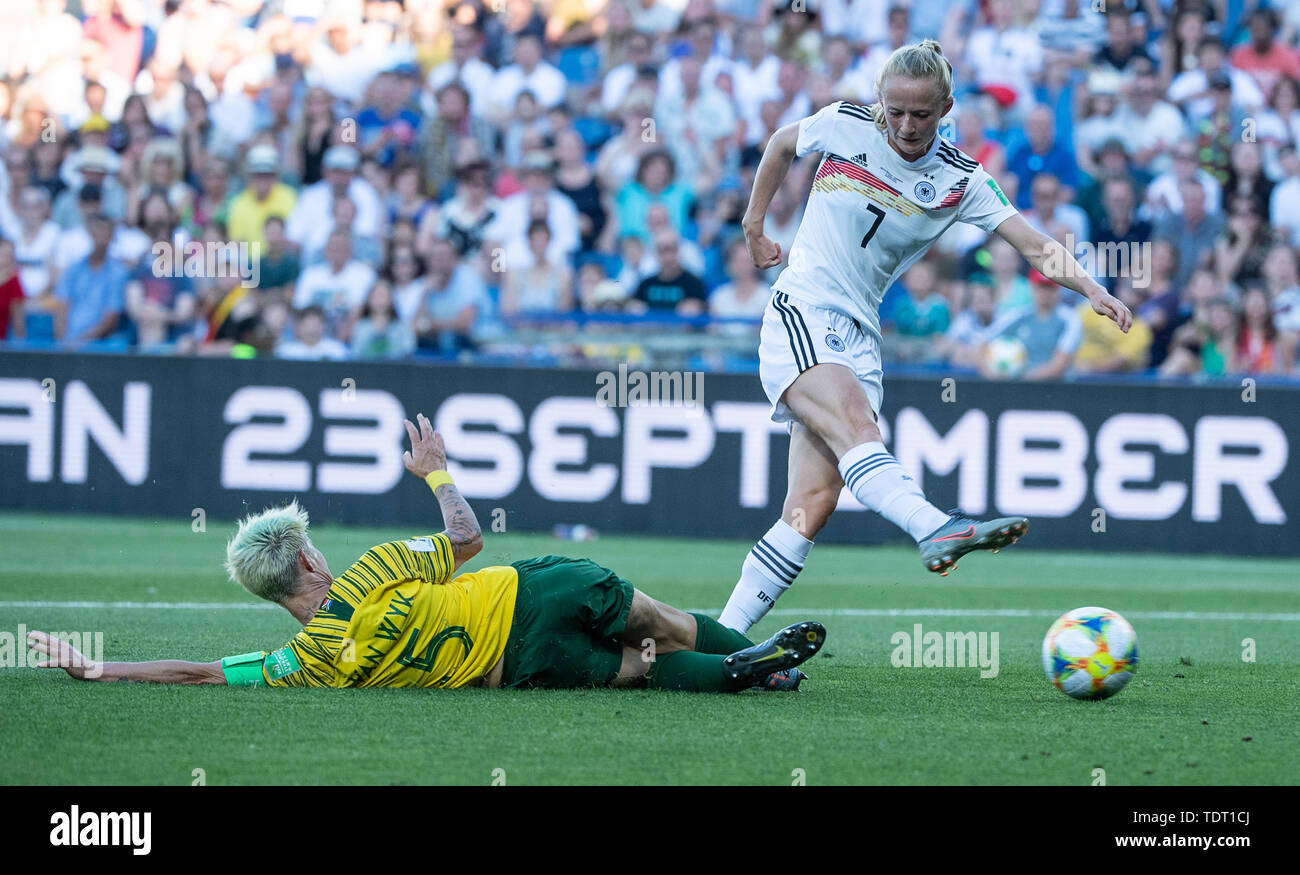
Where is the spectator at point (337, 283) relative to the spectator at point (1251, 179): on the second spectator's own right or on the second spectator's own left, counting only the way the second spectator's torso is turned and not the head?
on the second spectator's own right

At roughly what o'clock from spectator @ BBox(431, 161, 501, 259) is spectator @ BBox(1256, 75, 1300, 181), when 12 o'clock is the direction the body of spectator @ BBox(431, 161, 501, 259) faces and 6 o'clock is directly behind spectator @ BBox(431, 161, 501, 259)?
spectator @ BBox(1256, 75, 1300, 181) is roughly at 9 o'clock from spectator @ BBox(431, 161, 501, 259).

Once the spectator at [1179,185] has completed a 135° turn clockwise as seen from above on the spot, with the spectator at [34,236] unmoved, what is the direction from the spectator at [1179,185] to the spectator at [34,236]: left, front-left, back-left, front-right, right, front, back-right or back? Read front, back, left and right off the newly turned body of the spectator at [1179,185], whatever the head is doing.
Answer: front-left

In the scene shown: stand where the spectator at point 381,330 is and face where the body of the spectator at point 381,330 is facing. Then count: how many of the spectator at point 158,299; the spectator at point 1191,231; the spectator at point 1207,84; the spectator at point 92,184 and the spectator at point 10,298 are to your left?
2

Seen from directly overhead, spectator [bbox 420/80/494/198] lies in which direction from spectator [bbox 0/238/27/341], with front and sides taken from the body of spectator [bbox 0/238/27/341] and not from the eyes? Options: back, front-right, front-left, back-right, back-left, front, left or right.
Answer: left

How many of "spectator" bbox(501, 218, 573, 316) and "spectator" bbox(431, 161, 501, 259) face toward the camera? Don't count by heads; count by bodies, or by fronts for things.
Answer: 2

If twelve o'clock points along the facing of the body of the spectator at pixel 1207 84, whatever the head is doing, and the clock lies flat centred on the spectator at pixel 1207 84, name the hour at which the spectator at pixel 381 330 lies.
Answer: the spectator at pixel 381 330 is roughly at 2 o'clock from the spectator at pixel 1207 84.

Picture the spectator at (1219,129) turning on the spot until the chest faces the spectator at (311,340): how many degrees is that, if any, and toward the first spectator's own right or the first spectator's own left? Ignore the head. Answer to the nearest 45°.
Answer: approximately 45° to the first spectator's own right
